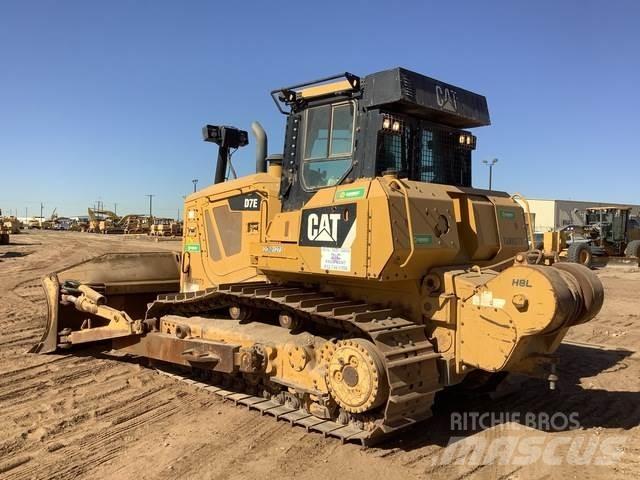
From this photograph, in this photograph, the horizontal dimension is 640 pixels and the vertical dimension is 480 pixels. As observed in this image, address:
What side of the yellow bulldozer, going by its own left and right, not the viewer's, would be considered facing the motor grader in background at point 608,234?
right

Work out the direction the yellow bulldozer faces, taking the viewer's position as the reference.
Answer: facing away from the viewer and to the left of the viewer
